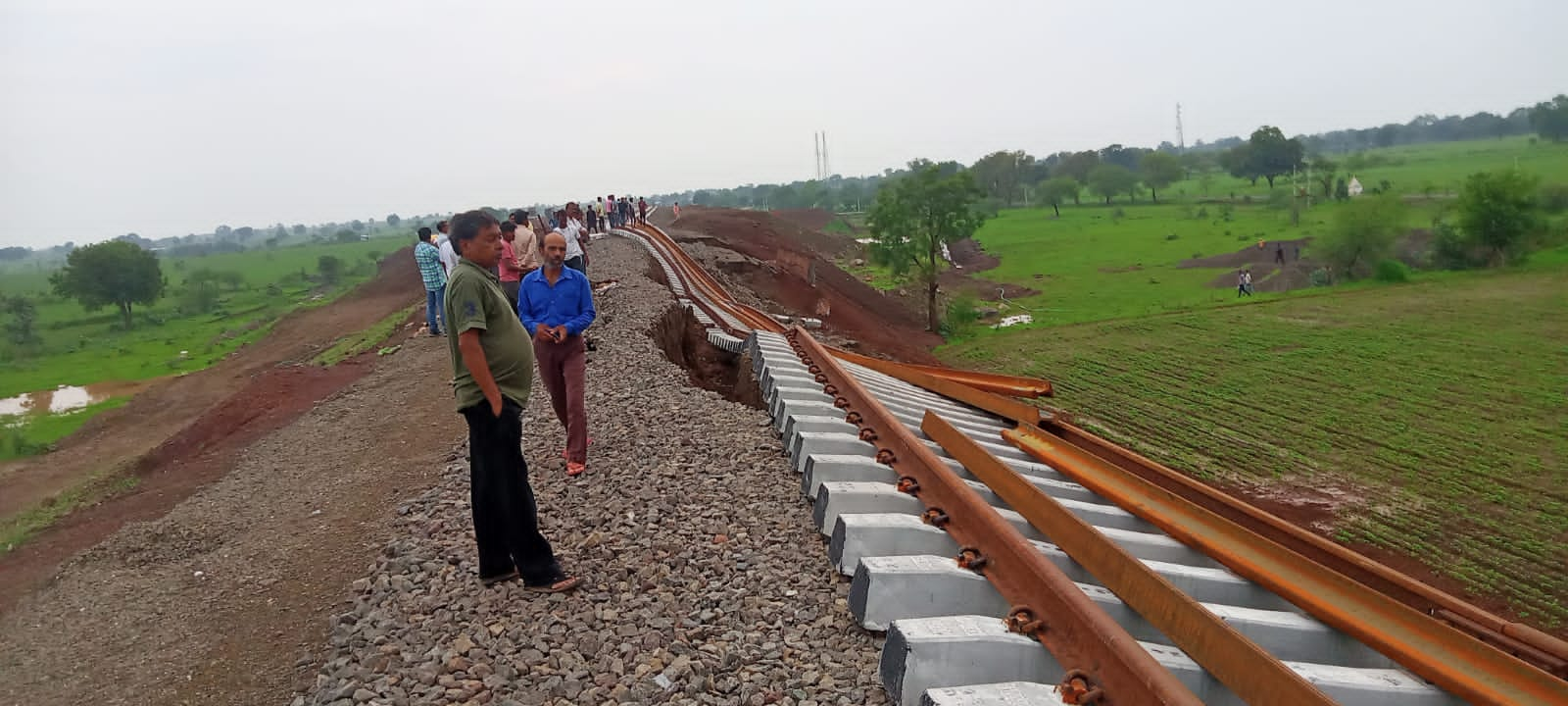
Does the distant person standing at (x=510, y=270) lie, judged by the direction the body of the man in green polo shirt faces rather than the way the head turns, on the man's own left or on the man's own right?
on the man's own left

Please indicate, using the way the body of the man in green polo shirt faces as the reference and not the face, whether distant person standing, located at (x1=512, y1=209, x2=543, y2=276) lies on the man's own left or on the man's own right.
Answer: on the man's own left

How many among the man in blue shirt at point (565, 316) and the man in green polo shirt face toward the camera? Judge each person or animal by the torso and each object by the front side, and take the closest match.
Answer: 1

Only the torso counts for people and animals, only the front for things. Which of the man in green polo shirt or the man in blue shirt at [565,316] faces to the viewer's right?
the man in green polo shirt

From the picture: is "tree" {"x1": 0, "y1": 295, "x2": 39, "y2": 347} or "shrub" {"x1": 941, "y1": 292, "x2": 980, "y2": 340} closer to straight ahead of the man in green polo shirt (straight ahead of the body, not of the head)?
the shrub

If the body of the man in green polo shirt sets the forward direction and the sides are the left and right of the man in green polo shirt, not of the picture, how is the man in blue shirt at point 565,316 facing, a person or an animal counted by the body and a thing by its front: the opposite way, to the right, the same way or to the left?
to the right

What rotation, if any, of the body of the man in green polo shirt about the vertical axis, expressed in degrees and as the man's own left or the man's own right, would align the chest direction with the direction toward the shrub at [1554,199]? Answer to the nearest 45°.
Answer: approximately 45° to the man's own left

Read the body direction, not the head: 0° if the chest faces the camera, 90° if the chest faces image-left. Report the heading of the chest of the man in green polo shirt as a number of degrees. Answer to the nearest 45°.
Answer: approximately 270°

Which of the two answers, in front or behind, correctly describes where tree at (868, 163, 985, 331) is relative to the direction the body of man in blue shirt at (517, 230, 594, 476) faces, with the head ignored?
behind

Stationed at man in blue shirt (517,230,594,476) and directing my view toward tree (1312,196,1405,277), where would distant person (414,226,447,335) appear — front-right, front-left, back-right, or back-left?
front-left

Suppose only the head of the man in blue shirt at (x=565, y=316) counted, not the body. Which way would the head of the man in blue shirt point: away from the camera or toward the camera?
toward the camera

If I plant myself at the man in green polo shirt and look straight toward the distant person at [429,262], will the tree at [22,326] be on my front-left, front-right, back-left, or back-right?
front-left

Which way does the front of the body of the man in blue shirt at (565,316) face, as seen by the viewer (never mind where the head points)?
toward the camera

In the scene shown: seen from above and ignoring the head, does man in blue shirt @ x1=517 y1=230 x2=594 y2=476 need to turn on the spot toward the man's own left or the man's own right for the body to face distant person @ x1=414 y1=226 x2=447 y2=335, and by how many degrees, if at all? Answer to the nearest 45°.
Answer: approximately 180°

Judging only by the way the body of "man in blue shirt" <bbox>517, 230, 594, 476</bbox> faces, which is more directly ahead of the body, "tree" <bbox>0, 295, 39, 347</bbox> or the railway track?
the railway track
